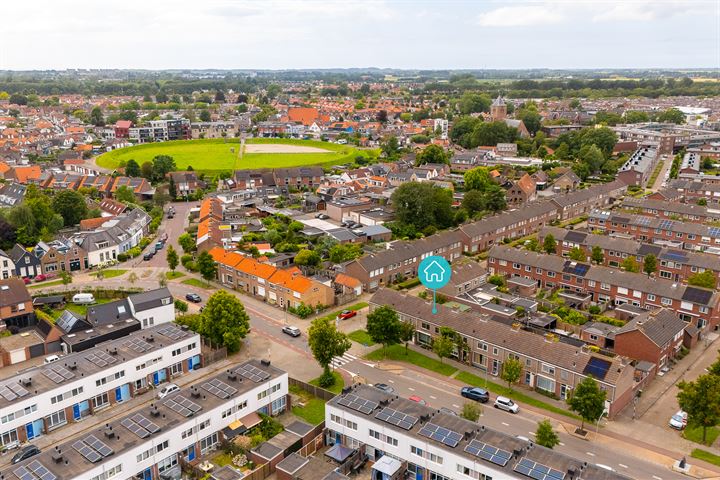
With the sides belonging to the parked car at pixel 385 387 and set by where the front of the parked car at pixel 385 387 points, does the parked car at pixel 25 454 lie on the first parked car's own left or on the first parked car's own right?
on the first parked car's own right

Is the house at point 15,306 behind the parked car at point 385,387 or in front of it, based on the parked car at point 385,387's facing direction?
behind

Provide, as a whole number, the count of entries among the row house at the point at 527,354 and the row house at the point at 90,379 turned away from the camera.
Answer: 0

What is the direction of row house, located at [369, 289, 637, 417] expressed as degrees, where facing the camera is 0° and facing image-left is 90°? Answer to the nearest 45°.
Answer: approximately 45°

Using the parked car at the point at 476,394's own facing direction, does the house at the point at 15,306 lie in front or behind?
in front

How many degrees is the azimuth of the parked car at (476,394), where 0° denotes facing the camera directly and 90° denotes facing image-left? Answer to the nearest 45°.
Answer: approximately 135°

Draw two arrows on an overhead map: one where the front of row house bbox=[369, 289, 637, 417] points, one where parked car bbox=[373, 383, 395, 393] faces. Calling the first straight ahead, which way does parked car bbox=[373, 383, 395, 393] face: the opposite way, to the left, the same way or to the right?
to the left

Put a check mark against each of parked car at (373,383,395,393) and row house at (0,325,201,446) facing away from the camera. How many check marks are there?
0

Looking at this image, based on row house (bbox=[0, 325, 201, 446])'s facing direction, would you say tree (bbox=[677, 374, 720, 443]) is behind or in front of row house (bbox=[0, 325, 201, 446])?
in front
